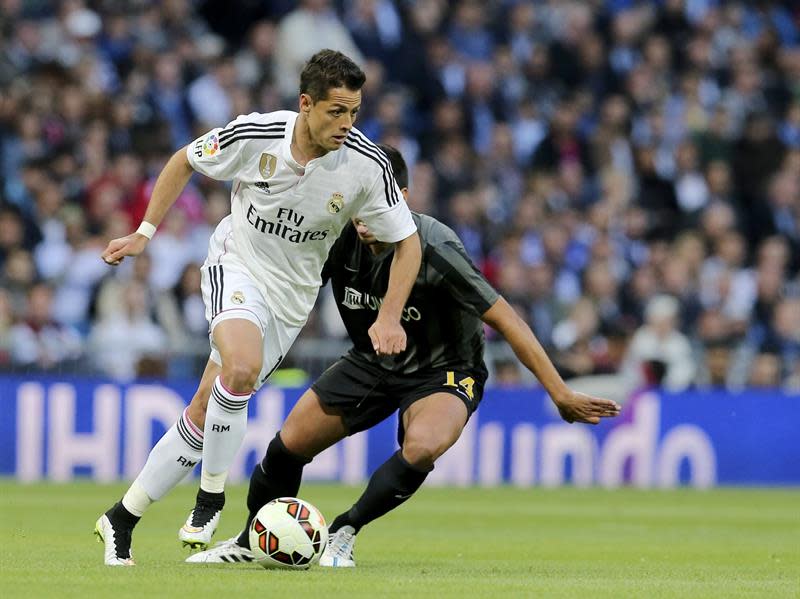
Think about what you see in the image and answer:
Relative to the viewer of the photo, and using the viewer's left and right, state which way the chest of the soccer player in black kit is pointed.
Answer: facing the viewer and to the left of the viewer

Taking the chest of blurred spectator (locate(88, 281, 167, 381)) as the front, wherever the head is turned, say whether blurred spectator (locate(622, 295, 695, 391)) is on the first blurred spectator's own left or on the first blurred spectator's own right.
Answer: on the first blurred spectator's own left

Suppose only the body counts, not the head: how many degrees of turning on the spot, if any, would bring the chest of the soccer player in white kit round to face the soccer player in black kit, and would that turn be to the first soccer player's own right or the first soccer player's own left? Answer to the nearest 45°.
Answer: approximately 90° to the first soccer player's own left

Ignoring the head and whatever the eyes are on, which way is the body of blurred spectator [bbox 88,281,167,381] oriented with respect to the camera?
toward the camera

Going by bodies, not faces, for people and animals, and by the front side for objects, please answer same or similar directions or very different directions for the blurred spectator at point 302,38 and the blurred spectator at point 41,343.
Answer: same or similar directions

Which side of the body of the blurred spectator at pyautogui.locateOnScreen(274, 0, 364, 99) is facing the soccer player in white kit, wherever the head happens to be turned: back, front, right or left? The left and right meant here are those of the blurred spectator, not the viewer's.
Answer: front

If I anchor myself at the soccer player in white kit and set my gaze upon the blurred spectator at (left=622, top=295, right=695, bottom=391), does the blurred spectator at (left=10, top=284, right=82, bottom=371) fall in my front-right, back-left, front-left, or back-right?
front-left

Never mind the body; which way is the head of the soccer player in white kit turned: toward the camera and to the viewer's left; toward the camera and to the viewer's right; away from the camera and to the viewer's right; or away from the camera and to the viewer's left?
toward the camera and to the viewer's right

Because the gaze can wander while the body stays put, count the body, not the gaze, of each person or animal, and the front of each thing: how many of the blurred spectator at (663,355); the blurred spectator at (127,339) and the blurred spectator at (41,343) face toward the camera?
3

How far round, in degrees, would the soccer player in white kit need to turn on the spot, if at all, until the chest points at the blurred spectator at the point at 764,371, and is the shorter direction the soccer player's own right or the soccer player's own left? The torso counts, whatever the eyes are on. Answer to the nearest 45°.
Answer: approximately 90° to the soccer player's own left

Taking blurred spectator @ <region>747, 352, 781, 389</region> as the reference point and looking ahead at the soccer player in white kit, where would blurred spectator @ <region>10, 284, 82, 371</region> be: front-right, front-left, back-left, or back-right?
front-right

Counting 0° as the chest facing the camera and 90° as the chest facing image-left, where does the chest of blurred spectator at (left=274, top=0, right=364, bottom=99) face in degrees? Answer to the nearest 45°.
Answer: approximately 0°

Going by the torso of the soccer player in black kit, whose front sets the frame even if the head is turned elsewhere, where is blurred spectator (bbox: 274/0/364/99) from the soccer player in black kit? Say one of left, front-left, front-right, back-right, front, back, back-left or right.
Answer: back-right

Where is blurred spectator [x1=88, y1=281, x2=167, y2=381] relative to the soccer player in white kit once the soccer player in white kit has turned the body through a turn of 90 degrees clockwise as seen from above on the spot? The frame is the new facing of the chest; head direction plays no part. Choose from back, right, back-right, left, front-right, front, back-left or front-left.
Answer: back-right
